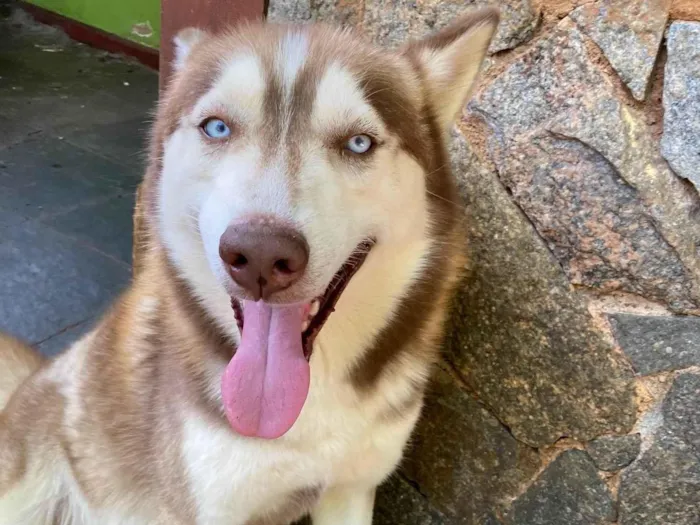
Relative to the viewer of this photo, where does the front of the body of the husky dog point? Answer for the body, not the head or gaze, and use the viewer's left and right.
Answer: facing the viewer and to the right of the viewer
